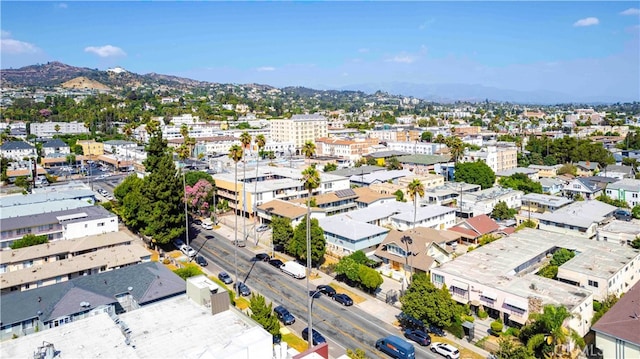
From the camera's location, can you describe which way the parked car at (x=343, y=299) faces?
facing away from the viewer and to the left of the viewer

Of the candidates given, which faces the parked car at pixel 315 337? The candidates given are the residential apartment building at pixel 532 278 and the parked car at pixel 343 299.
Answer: the residential apartment building

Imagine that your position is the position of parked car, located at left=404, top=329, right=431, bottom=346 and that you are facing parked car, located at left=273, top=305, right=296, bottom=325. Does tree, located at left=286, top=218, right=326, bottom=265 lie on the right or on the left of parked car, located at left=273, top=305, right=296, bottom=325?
right

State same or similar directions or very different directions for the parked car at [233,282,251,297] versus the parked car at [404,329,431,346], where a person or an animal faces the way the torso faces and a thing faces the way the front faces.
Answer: very different directions

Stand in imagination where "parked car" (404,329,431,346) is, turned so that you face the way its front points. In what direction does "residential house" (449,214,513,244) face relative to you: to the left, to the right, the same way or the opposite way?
to the left

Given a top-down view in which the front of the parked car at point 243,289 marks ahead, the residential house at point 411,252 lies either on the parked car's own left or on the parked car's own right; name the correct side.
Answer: on the parked car's own left

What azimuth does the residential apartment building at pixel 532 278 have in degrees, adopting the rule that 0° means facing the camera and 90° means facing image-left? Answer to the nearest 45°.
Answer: approximately 45°
